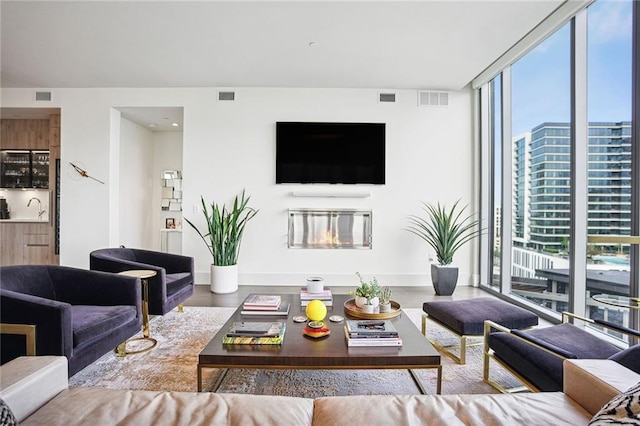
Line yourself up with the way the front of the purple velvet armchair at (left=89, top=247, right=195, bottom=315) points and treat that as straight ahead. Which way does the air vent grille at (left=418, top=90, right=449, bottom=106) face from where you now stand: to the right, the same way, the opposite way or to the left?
to the right

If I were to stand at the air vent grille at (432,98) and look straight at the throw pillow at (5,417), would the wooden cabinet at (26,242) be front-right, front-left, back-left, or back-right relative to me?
front-right

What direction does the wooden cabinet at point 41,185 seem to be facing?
toward the camera

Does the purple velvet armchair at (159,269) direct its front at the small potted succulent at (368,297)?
yes

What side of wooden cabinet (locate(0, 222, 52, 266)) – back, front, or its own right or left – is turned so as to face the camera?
front

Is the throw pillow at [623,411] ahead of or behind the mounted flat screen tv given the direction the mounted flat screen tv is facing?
ahead

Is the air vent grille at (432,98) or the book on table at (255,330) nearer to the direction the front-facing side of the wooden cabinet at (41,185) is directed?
the book on table

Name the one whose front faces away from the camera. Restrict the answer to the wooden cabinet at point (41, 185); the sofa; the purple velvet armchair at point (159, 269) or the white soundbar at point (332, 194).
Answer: the sofa

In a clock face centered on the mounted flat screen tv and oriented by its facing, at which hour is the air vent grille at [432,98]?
The air vent grille is roughly at 9 o'clock from the mounted flat screen tv.

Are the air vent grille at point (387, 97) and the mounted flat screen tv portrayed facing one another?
no

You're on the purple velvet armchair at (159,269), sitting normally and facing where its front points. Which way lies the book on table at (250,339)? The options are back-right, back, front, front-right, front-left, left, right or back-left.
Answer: front-right

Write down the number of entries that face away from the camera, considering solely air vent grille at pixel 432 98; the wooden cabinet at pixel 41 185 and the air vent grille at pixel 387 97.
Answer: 0

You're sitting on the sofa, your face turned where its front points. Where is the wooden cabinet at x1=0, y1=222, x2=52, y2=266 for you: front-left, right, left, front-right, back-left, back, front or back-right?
front-left

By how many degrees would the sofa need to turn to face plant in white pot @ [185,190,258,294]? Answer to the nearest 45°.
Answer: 0° — it already faces it

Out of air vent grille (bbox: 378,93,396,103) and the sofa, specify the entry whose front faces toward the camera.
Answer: the air vent grille

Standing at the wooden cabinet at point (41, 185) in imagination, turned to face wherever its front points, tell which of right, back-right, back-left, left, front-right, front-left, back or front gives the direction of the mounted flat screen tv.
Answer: front-left

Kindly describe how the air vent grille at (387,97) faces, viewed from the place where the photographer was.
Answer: facing the viewer

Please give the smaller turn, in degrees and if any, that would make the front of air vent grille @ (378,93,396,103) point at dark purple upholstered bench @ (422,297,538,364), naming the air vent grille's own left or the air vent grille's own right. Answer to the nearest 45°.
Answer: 0° — it already faces it

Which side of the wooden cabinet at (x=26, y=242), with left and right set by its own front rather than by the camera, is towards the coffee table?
front

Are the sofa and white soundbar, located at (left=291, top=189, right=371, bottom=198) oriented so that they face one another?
yes

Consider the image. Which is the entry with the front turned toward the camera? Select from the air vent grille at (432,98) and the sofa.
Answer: the air vent grille

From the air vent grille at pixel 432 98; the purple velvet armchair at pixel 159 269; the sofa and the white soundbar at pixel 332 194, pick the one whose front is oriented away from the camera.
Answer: the sofa

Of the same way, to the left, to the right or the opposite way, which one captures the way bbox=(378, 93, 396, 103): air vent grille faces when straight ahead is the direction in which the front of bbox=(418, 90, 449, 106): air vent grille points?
the same way

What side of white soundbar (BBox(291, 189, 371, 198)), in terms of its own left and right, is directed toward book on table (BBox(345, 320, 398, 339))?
front
